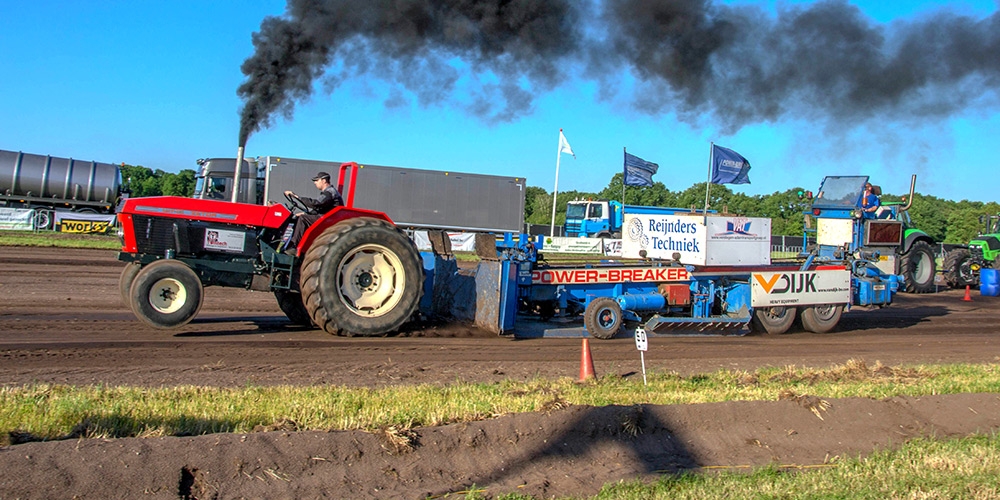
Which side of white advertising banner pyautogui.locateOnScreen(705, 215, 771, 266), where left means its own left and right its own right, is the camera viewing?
front

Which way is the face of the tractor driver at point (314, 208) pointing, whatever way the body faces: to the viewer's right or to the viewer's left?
to the viewer's left

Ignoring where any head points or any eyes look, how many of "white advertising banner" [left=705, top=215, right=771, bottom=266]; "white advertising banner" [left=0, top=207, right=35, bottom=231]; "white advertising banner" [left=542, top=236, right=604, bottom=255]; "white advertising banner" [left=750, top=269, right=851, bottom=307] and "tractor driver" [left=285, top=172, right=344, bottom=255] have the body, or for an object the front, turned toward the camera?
4

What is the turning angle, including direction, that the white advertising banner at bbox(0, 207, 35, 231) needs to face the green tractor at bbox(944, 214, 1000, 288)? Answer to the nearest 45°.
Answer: approximately 45° to its left

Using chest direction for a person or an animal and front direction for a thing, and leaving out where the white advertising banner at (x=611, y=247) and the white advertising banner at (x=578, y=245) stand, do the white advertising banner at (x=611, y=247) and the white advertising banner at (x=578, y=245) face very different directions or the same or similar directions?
same or similar directions

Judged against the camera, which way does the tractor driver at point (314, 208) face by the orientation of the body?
to the viewer's left

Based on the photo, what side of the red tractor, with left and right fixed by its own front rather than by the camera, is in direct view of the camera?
left

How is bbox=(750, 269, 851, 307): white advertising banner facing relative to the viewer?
toward the camera

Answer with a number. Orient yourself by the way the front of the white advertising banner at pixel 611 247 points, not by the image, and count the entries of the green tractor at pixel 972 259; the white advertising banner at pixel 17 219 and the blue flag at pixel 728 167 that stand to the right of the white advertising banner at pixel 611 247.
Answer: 1

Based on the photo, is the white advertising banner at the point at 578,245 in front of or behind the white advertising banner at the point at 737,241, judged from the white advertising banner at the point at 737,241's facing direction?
behind

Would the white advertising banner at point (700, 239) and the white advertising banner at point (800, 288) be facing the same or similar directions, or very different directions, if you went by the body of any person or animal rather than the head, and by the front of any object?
same or similar directions

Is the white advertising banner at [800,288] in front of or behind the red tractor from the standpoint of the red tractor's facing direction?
behind

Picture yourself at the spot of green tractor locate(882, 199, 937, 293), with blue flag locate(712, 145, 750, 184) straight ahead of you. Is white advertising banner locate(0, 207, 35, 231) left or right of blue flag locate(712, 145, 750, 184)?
left

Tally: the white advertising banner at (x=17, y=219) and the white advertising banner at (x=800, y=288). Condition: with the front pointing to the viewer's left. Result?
0

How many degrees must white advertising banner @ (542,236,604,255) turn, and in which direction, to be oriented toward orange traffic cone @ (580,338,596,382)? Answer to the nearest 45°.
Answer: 0° — it already faces it

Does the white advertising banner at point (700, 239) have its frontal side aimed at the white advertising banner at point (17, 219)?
no

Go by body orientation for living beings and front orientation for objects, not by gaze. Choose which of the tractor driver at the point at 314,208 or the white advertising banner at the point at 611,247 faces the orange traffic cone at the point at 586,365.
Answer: the white advertising banner

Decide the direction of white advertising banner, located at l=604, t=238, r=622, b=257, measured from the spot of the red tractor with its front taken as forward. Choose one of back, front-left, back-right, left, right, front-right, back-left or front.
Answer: back-right
